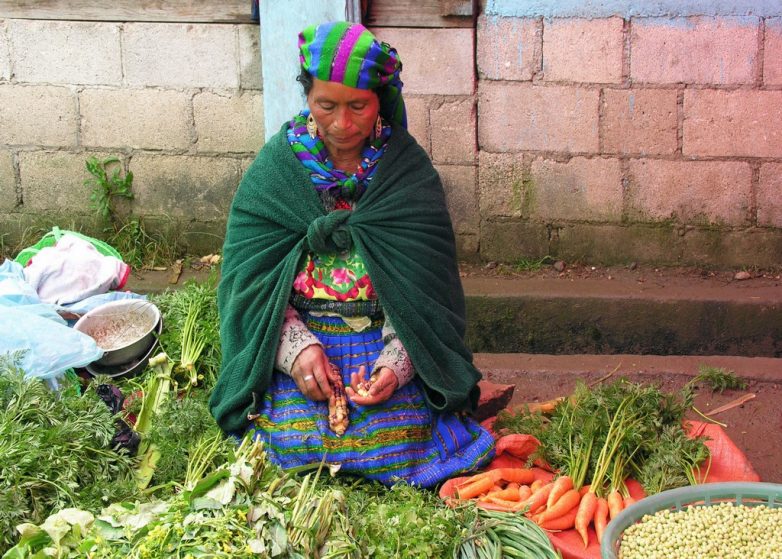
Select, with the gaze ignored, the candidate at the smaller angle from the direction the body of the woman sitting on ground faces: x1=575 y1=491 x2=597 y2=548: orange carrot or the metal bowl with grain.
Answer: the orange carrot

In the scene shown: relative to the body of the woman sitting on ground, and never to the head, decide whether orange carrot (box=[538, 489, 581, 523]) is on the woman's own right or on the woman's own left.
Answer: on the woman's own left

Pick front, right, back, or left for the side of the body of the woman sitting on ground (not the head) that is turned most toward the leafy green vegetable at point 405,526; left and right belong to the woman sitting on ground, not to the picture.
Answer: front

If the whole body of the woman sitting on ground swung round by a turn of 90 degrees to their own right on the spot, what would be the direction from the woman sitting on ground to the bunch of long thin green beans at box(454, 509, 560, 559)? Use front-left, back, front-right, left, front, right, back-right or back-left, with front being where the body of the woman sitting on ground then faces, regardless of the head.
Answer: back-left

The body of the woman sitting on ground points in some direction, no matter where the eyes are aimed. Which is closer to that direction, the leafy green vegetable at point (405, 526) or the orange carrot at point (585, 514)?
the leafy green vegetable

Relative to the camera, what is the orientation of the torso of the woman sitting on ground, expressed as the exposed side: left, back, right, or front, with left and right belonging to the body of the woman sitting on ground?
front

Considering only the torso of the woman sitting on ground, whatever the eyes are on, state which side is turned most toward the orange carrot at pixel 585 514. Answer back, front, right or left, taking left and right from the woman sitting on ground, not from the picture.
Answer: left

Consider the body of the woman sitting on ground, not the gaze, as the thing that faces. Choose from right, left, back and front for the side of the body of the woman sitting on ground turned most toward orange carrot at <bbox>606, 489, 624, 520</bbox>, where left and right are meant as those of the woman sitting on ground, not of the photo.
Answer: left

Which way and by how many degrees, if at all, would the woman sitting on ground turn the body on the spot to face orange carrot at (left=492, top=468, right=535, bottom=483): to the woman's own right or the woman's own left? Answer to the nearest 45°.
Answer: approximately 90° to the woman's own left

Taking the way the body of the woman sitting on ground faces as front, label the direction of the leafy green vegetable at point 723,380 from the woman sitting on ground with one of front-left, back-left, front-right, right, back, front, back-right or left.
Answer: back-left
